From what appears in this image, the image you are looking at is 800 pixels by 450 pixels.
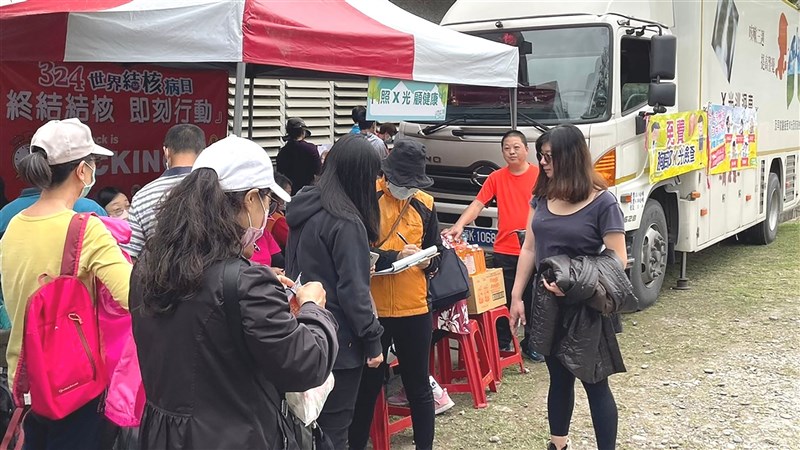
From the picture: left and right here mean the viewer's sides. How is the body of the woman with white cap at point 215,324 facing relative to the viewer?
facing away from the viewer and to the right of the viewer

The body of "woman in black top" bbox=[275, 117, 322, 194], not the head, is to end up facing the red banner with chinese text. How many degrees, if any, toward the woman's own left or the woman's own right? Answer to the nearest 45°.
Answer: approximately 135° to the woman's own left

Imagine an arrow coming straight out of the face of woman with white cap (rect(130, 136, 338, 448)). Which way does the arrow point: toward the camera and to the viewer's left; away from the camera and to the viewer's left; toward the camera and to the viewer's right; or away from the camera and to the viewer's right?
away from the camera and to the viewer's right

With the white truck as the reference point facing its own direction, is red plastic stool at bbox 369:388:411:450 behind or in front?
in front

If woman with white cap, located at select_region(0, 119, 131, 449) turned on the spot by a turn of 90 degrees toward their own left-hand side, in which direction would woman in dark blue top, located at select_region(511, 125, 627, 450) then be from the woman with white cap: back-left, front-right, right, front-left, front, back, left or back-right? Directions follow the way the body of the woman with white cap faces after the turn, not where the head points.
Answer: back-right

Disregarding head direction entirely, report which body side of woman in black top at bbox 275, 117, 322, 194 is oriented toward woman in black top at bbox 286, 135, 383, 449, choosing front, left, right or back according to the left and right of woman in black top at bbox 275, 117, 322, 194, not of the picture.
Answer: back

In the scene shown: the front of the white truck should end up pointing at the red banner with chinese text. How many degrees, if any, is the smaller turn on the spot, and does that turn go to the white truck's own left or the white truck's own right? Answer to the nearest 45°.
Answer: approximately 45° to the white truck's own right

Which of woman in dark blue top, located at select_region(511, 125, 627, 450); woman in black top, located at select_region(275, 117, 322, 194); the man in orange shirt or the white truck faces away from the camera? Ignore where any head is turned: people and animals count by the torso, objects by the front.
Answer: woman in black top, located at select_region(275, 117, 322, 194)

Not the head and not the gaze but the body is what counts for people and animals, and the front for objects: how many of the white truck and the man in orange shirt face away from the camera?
0

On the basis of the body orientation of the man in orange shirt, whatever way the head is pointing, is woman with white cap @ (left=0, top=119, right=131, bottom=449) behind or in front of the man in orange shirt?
in front

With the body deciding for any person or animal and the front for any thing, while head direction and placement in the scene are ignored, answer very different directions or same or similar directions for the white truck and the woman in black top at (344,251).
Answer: very different directions
